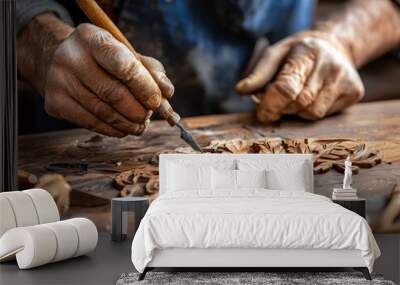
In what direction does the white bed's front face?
toward the camera
